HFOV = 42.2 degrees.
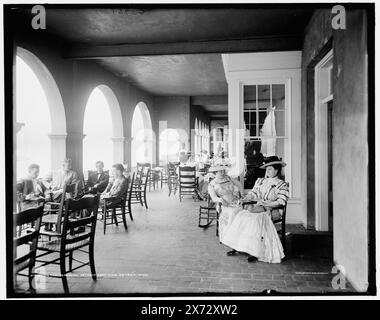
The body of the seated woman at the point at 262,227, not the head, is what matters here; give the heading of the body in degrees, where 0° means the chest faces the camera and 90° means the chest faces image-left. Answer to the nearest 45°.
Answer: approximately 45°

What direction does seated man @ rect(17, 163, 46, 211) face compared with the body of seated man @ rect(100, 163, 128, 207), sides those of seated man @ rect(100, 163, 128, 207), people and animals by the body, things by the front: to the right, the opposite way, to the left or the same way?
to the left

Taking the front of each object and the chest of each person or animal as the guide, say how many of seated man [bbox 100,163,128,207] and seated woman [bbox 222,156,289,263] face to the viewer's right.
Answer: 0

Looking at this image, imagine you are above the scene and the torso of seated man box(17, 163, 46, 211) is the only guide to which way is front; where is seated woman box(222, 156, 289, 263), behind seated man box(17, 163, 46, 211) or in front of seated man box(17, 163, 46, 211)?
in front

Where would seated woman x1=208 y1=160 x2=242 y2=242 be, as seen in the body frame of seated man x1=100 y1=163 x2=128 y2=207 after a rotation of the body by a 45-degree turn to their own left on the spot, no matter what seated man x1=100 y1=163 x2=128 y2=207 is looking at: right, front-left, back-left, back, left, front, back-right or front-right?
front-left

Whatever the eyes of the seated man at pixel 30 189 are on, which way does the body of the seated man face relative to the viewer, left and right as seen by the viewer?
facing the viewer and to the right of the viewer

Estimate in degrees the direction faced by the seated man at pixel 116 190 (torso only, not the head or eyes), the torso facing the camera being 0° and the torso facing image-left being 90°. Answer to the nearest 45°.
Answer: approximately 45°

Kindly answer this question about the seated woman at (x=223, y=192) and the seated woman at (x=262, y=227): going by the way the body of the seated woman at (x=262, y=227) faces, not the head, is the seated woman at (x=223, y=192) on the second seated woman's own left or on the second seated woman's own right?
on the second seated woman's own right

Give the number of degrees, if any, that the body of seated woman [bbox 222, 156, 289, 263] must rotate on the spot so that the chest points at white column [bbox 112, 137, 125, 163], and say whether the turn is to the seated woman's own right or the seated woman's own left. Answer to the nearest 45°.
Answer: approximately 90° to the seated woman's own right

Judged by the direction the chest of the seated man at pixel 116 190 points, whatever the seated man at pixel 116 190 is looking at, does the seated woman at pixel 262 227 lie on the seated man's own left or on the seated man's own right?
on the seated man's own left
